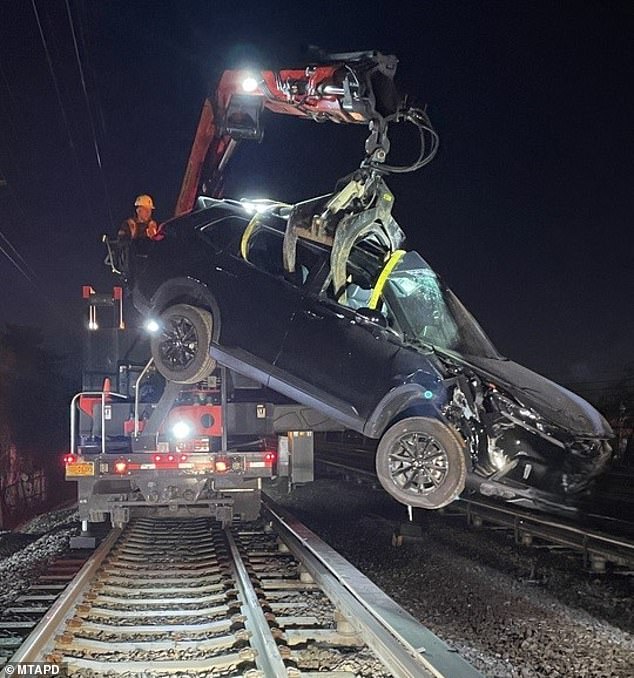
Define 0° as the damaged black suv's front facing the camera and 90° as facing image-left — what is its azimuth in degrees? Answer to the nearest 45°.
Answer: approximately 315°
